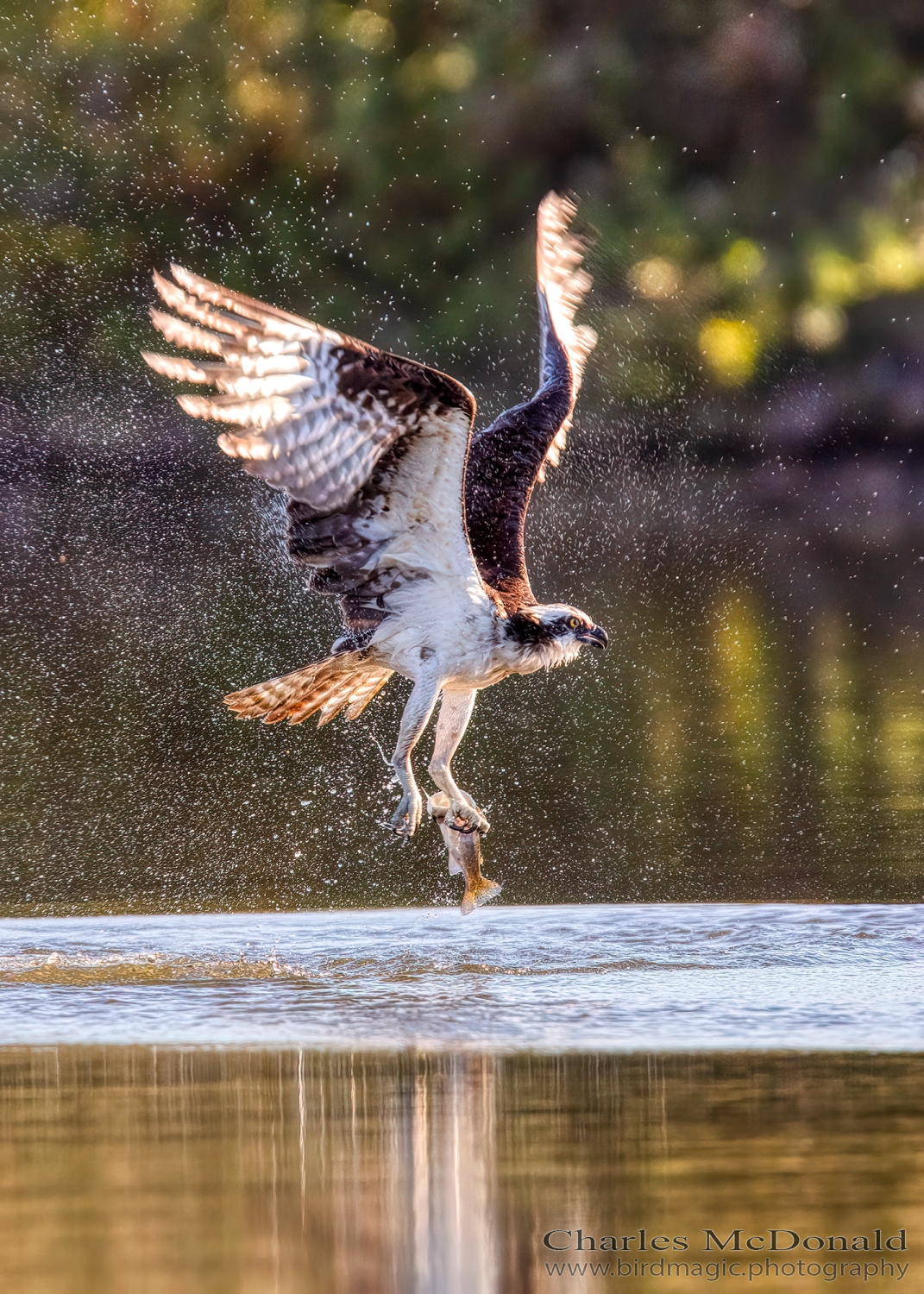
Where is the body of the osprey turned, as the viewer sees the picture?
to the viewer's right
